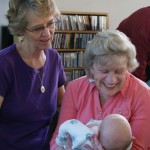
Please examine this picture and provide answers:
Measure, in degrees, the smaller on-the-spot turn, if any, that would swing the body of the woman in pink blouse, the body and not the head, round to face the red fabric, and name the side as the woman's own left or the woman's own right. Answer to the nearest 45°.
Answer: approximately 180°

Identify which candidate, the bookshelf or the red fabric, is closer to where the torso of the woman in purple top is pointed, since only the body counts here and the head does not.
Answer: the red fabric

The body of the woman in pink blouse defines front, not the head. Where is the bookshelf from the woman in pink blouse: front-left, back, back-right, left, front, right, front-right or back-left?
back

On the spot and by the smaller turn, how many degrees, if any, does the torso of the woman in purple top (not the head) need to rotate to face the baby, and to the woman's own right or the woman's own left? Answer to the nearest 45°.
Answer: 0° — they already face them

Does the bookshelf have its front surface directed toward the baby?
yes

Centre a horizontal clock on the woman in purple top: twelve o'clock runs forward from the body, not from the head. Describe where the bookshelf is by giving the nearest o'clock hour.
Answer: The bookshelf is roughly at 8 o'clock from the woman in purple top.

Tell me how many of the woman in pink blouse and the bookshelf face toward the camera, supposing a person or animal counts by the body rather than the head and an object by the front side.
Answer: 2

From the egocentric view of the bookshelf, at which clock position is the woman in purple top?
The woman in purple top is roughly at 12 o'clock from the bookshelf.
